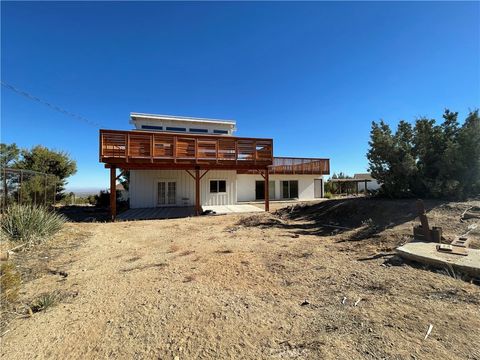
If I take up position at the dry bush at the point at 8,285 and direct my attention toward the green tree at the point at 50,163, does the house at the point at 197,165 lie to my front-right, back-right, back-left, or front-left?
front-right

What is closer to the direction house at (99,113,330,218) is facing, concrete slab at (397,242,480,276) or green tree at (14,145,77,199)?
the concrete slab

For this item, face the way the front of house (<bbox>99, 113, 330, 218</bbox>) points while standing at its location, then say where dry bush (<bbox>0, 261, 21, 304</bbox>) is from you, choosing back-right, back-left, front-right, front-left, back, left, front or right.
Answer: front

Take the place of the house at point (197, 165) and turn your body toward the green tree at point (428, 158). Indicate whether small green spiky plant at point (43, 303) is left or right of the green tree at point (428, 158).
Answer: right

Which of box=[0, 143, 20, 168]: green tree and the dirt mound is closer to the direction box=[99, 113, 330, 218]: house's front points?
the dirt mound

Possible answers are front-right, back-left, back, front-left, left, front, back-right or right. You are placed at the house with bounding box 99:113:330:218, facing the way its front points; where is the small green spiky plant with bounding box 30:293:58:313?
front

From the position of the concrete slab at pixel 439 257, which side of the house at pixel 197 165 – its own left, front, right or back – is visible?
front

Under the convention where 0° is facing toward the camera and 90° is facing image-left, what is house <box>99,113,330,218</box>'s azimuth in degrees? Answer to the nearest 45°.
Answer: approximately 0°

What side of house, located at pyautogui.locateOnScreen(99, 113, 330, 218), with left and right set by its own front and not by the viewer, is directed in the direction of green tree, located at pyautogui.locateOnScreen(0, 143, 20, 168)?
right

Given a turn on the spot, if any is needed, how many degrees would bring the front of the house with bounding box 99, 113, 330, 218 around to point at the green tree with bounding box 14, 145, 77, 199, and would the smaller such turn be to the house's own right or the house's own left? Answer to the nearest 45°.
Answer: approximately 135° to the house's own right

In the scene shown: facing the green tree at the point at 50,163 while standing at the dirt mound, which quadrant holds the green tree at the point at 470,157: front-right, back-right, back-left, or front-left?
back-right

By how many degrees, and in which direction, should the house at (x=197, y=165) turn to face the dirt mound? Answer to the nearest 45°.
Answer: approximately 45° to its left

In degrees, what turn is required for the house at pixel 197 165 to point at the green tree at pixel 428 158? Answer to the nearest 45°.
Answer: approximately 45° to its left

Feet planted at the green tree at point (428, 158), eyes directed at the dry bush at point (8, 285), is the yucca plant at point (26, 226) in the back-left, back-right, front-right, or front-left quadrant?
front-right
